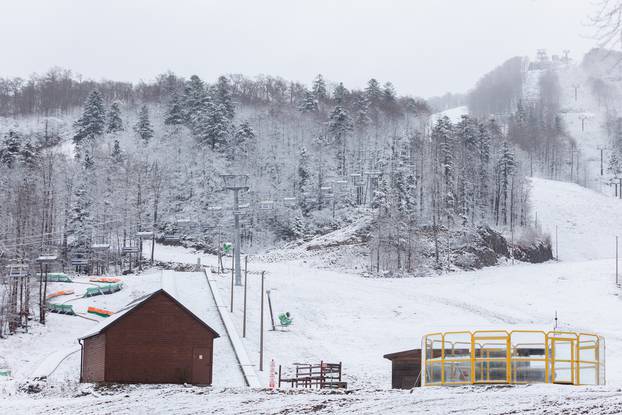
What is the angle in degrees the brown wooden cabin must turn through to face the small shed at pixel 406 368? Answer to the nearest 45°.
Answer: approximately 45° to its left

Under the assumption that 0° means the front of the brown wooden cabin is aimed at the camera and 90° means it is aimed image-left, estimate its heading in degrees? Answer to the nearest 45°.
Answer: approximately 0°

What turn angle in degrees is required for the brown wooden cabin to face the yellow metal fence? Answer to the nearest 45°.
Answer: approximately 45° to its left
